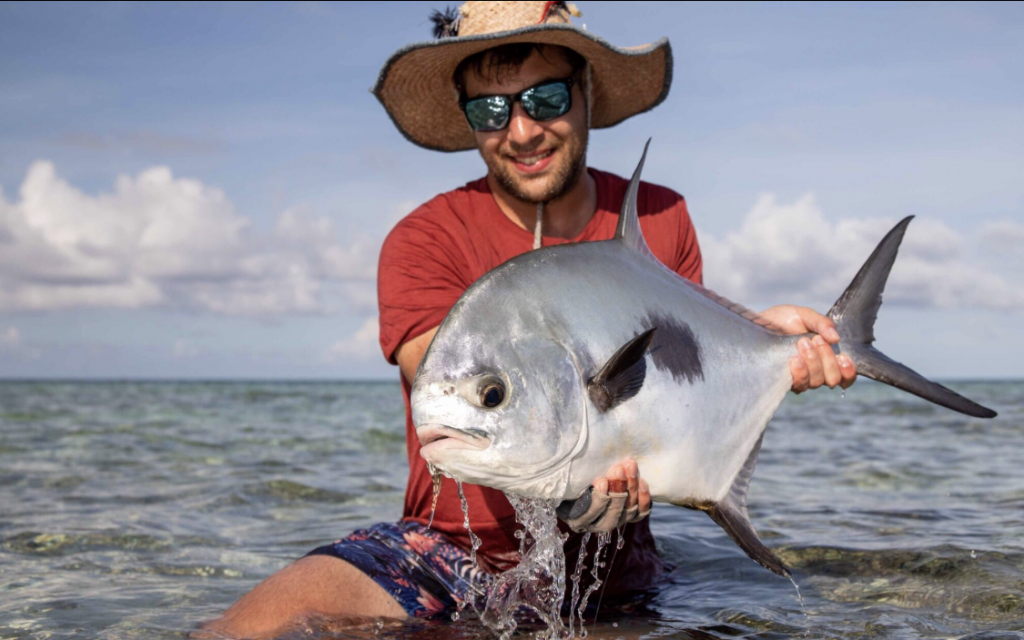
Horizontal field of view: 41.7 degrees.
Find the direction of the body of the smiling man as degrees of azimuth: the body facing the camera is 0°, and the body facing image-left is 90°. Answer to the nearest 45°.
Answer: approximately 0°
